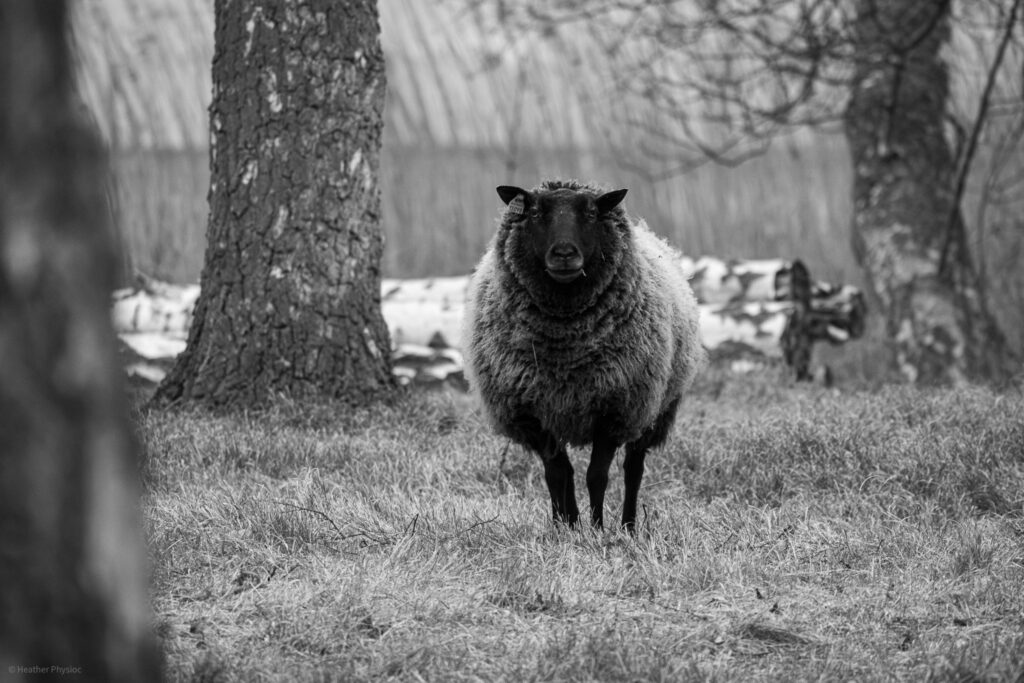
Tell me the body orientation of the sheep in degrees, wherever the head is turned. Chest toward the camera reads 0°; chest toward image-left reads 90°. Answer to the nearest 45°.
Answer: approximately 0°

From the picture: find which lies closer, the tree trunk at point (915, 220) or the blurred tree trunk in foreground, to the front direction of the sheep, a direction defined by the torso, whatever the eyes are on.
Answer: the blurred tree trunk in foreground

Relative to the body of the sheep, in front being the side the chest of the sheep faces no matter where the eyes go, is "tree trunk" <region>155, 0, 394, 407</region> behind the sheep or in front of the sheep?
behind

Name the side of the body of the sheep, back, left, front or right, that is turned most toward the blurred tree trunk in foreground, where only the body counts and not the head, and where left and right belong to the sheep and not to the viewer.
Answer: front

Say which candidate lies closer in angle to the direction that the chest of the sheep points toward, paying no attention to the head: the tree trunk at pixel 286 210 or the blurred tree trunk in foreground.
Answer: the blurred tree trunk in foreground

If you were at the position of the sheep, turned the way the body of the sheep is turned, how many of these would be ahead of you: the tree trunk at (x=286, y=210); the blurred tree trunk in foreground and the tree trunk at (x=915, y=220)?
1

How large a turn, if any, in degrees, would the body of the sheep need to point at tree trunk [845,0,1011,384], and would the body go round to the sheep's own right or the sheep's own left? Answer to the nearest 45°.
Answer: approximately 135° to the sheep's own left
